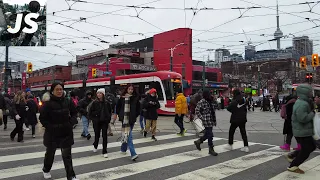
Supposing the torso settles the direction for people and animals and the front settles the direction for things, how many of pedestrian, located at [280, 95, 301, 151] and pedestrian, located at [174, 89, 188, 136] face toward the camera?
0

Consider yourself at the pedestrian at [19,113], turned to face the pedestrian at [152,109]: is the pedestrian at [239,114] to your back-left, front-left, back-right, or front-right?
front-right

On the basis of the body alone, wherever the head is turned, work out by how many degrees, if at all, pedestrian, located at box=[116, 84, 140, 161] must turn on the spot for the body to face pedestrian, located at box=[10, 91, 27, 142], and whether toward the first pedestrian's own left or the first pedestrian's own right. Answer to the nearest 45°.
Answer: approximately 135° to the first pedestrian's own right

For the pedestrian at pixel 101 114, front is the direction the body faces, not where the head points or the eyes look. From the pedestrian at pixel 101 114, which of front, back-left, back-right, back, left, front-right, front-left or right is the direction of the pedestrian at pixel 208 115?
left

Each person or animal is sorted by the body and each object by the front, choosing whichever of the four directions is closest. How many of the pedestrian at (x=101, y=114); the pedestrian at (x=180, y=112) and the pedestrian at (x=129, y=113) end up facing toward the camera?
2

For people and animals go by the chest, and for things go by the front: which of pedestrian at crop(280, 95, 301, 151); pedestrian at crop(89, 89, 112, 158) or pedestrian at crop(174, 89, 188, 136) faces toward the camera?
pedestrian at crop(89, 89, 112, 158)

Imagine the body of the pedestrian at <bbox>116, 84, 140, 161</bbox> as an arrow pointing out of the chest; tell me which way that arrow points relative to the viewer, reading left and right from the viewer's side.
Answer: facing the viewer

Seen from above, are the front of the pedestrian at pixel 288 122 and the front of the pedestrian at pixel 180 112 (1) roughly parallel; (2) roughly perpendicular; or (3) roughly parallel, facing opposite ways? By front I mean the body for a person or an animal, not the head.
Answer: roughly parallel

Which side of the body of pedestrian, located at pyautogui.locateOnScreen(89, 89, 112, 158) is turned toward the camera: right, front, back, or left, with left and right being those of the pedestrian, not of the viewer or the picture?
front

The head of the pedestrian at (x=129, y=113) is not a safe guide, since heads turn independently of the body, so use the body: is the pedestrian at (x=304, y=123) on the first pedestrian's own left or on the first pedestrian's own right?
on the first pedestrian's own left

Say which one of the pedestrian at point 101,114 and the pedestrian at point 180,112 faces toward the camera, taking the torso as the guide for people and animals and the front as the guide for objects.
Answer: the pedestrian at point 101,114
